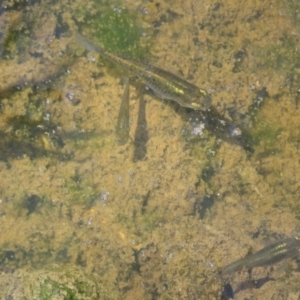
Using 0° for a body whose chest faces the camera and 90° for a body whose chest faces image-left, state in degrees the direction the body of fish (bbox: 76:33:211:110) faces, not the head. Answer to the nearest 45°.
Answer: approximately 315°
